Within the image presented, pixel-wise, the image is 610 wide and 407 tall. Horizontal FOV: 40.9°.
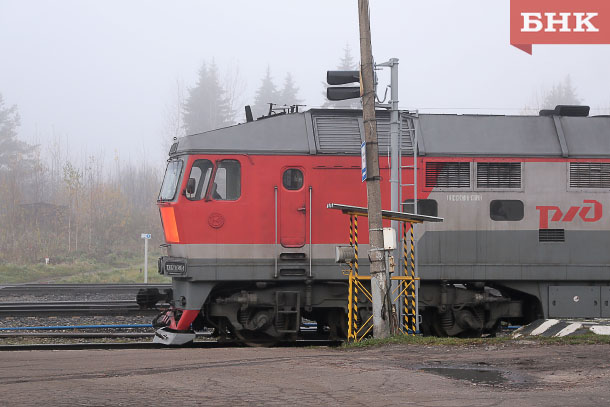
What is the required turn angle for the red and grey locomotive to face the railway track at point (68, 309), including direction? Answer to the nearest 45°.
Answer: approximately 45° to its right

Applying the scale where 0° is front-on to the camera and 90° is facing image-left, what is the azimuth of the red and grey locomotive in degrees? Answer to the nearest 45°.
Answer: approximately 90°

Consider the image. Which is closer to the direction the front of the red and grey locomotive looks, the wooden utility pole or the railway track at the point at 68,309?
the railway track

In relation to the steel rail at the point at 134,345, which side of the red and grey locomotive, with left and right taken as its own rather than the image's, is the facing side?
front

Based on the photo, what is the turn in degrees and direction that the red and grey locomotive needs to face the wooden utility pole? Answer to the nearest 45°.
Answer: approximately 45° to its left
